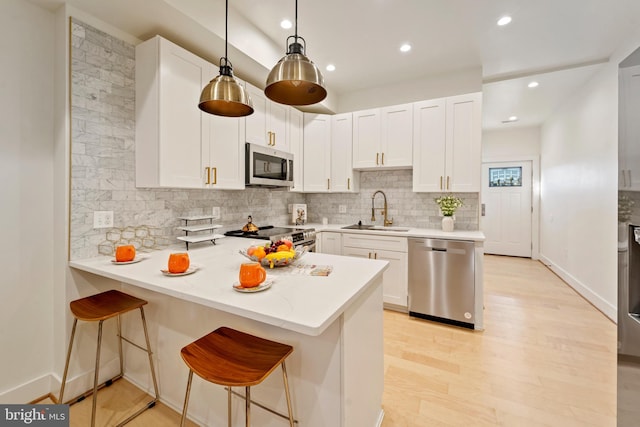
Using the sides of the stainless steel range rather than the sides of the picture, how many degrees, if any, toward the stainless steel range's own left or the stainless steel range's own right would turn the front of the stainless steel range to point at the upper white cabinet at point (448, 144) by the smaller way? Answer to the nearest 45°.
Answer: approximately 45° to the stainless steel range's own left

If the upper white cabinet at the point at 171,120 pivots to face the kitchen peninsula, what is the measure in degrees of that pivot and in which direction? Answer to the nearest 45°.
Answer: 0° — it already faces it

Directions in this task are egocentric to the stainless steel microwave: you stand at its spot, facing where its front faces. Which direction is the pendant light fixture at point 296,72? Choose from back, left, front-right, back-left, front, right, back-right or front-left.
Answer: front-right

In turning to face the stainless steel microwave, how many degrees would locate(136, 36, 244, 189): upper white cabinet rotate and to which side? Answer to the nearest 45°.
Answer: approximately 90° to its left

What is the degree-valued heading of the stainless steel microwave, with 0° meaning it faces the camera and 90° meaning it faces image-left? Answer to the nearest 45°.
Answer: approximately 315°

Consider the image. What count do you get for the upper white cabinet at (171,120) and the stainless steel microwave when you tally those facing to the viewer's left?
0

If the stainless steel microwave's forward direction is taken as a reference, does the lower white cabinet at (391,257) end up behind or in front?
in front

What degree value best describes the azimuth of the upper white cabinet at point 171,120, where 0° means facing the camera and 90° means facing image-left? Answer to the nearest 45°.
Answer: approximately 315°

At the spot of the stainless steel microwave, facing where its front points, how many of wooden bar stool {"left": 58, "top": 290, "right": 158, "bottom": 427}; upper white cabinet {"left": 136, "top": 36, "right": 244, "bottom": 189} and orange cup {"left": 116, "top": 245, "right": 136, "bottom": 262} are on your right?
3

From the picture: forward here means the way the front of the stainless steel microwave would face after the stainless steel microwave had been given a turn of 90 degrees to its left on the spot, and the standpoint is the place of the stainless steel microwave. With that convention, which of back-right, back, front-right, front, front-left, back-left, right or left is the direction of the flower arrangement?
front-right
